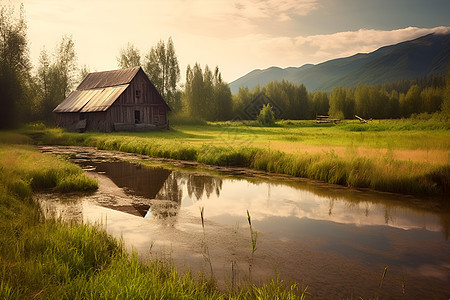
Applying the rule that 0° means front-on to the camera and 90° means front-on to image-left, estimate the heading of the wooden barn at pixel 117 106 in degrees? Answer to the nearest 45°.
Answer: approximately 315°

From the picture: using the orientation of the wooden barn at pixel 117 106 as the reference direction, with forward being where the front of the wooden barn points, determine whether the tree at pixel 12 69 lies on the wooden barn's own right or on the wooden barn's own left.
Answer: on the wooden barn's own right

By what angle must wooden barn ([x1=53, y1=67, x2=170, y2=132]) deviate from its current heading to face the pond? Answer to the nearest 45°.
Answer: approximately 45° to its right

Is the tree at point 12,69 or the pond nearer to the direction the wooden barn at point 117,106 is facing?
the pond
